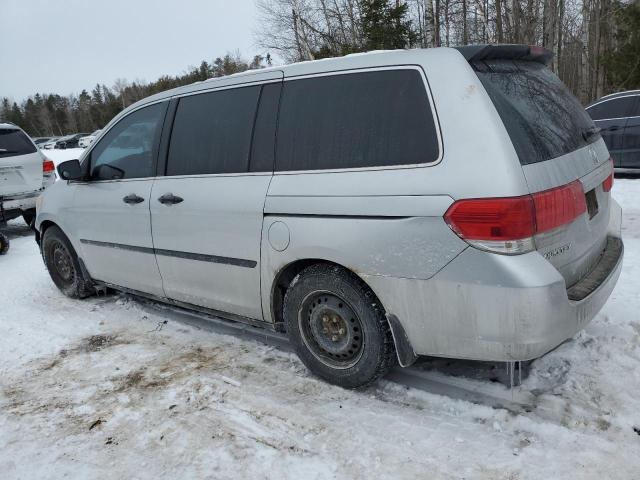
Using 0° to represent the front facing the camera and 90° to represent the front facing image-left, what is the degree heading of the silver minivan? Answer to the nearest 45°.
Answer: approximately 135°

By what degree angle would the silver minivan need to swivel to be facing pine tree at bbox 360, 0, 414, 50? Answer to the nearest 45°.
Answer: approximately 45° to its right

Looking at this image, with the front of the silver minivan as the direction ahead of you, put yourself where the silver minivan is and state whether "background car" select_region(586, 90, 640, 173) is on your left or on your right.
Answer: on your right
